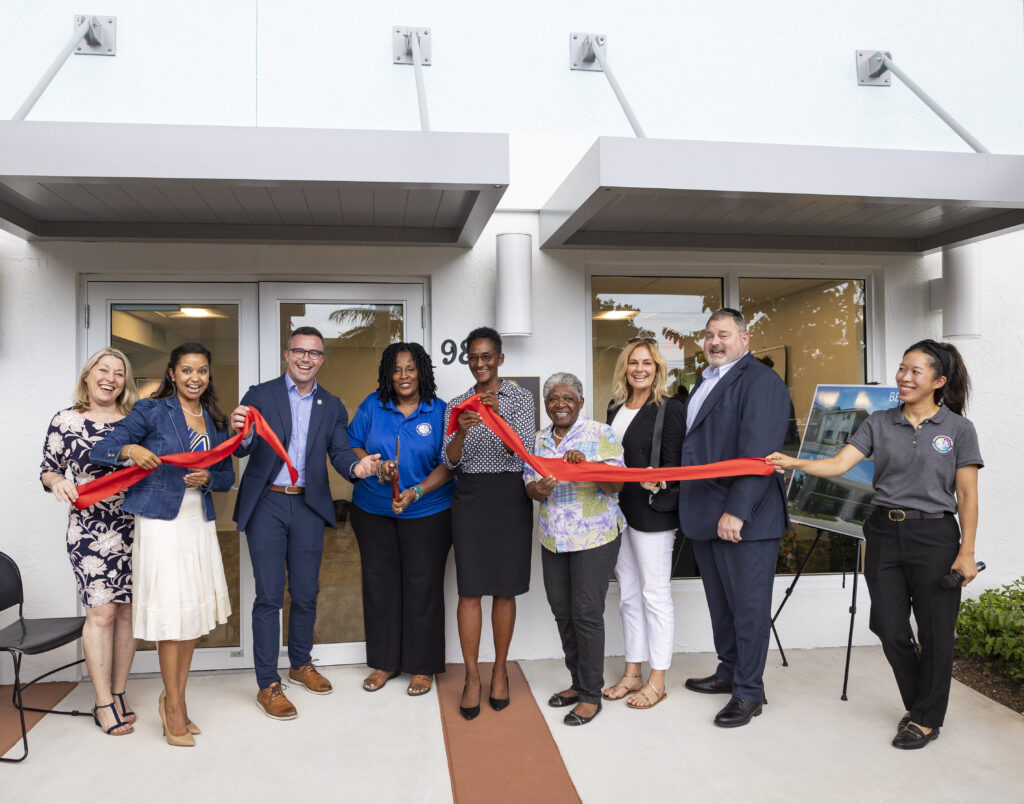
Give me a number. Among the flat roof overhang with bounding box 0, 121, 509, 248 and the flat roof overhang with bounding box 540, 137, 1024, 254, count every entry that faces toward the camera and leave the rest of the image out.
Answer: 2

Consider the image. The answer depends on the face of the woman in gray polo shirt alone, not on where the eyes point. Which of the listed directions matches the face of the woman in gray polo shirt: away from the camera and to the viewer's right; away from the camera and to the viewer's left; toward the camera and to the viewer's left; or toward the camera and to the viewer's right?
toward the camera and to the viewer's left

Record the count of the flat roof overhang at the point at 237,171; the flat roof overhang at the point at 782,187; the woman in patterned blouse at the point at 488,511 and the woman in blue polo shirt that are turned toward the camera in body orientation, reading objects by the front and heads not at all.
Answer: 4

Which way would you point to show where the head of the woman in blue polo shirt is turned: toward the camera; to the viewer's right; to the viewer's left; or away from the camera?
toward the camera

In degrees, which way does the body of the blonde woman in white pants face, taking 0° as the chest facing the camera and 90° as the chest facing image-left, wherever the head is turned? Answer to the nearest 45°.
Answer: approximately 45°

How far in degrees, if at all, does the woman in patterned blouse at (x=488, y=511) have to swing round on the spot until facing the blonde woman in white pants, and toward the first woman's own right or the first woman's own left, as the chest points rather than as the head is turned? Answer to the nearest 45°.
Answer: approximately 90° to the first woman's own left

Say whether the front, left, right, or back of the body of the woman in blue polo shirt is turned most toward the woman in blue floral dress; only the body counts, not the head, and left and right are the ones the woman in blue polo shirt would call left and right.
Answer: right

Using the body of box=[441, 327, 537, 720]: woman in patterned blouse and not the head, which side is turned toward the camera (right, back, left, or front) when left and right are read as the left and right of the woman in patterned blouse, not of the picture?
front

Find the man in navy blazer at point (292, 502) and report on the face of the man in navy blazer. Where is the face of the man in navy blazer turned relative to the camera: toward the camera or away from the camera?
toward the camera

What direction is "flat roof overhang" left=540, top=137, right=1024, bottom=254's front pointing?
toward the camera

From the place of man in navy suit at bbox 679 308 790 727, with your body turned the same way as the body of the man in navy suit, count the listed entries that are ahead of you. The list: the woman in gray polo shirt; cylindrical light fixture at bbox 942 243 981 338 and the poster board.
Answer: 0

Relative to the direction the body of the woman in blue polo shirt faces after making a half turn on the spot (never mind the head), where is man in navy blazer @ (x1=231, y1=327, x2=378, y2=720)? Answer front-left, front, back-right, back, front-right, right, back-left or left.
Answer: left

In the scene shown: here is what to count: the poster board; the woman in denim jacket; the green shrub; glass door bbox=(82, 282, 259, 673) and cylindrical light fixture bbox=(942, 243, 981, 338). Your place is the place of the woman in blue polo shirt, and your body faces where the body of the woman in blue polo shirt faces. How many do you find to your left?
3

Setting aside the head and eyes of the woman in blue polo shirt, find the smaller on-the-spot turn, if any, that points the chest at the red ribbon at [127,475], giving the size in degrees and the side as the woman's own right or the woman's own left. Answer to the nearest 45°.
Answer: approximately 45° to the woman's own right
